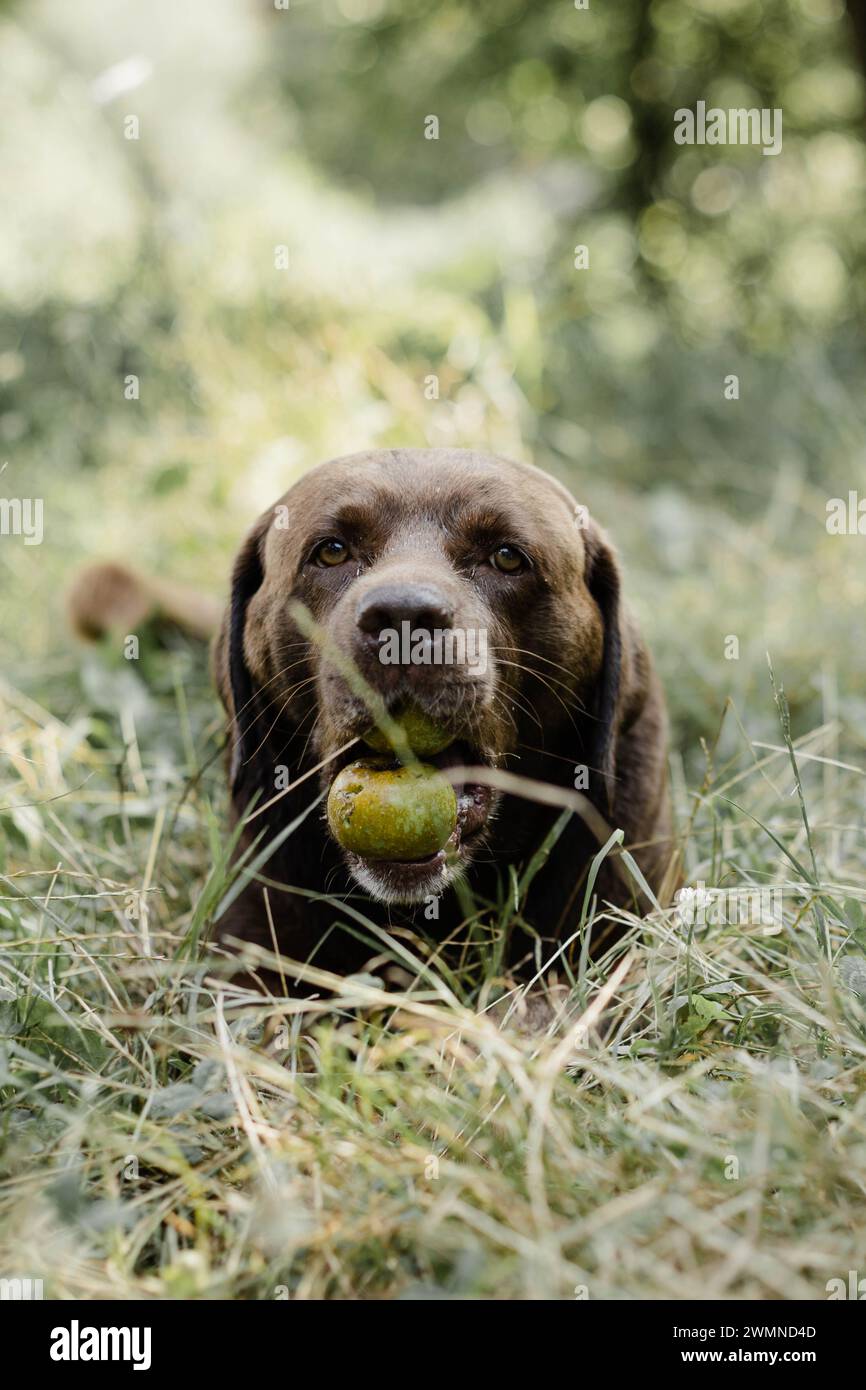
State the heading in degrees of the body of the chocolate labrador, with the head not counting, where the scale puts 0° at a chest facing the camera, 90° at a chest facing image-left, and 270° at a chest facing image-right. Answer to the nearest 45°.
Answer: approximately 0°
